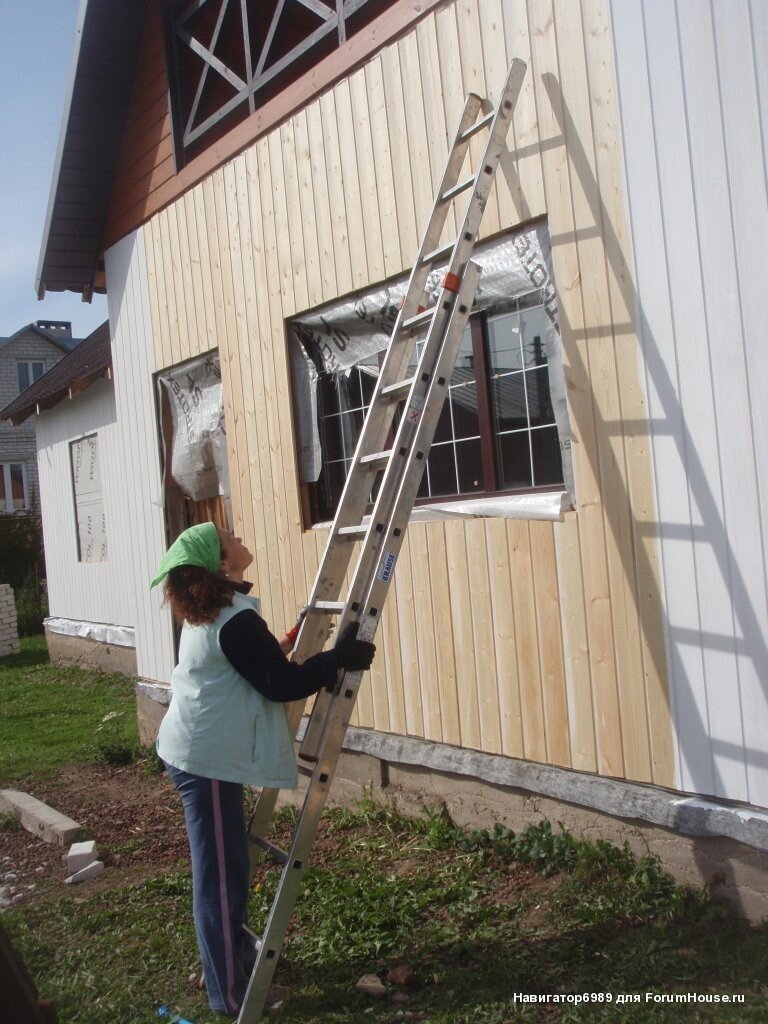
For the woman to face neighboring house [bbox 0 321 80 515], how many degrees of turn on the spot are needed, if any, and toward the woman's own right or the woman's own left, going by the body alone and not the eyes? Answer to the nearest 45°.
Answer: approximately 90° to the woman's own left

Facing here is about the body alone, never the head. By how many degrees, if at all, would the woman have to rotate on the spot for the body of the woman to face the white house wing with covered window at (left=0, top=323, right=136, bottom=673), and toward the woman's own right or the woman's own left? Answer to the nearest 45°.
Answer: approximately 90° to the woman's own left

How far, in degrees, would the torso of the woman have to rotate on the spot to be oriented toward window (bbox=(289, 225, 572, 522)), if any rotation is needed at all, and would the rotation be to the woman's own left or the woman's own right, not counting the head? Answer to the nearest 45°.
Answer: approximately 45° to the woman's own left

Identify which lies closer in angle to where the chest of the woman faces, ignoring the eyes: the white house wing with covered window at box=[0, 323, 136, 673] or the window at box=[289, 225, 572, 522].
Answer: the window

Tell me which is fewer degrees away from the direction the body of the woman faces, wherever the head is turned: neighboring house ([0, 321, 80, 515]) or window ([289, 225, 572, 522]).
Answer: the window

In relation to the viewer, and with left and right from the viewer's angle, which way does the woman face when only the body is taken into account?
facing to the right of the viewer
